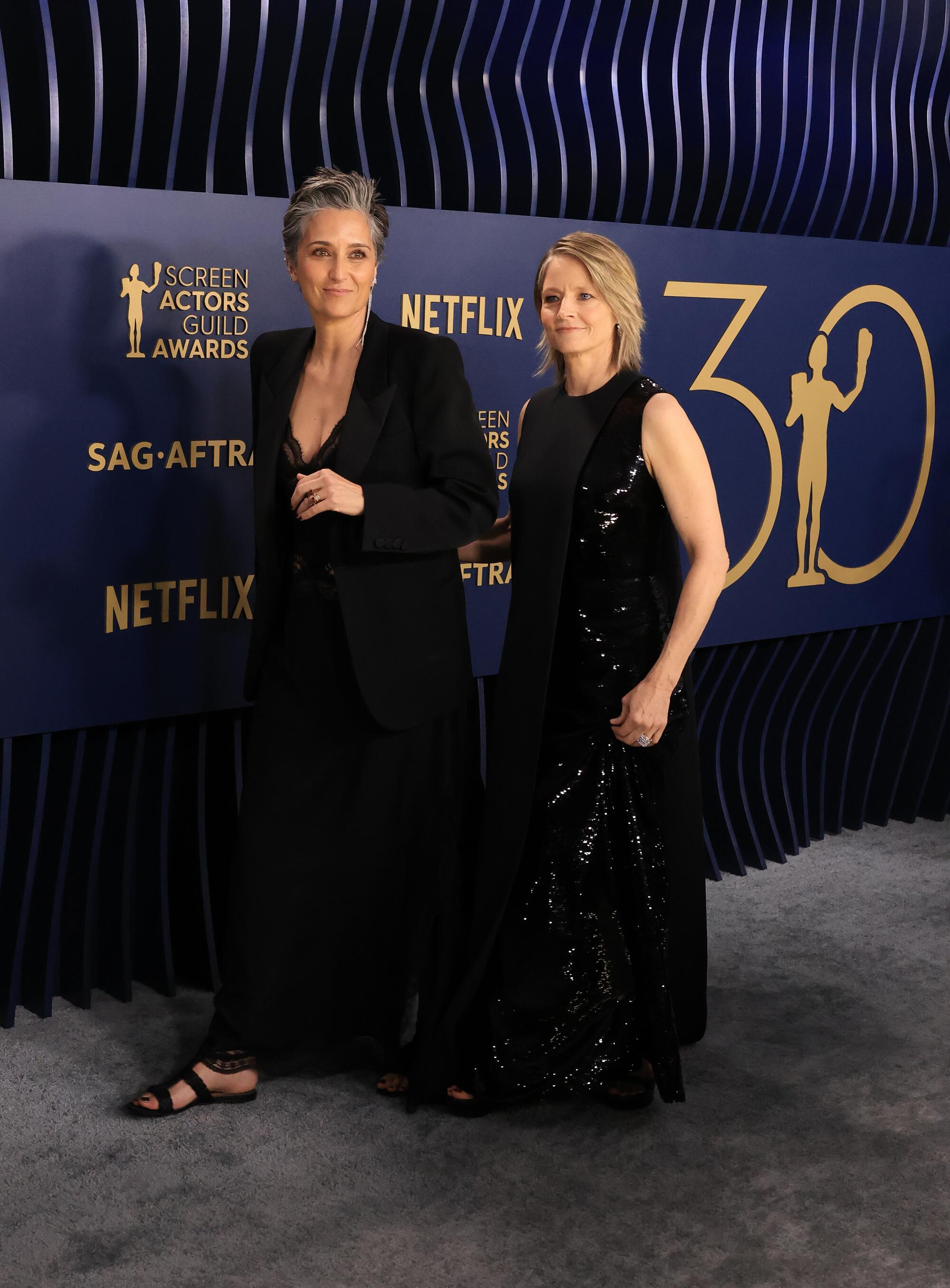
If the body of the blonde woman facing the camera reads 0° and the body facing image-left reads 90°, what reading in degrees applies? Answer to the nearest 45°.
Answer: approximately 45°

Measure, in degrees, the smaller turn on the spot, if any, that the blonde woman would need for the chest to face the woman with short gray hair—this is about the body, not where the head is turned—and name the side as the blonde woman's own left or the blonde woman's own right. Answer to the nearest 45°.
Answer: approximately 45° to the blonde woman's own right

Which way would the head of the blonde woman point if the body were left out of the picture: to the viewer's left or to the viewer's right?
to the viewer's left

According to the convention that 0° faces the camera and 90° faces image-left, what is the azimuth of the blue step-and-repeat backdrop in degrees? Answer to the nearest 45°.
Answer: approximately 315°

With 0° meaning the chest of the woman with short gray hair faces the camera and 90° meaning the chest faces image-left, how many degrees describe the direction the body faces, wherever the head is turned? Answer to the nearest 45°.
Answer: approximately 45°
